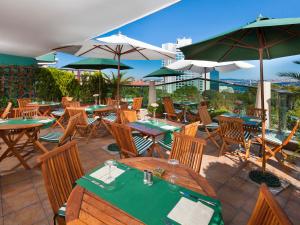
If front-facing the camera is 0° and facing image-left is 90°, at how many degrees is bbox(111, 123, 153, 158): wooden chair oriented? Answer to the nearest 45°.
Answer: approximately 225°

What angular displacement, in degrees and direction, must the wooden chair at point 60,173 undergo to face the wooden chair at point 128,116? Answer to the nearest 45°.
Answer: approximately 90° to its left

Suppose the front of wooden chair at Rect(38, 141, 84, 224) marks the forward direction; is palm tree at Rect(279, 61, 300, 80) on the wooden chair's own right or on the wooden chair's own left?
on the wooden chair's own left

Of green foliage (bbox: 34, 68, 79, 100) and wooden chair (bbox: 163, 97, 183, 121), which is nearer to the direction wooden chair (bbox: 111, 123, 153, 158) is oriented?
the wooden chair

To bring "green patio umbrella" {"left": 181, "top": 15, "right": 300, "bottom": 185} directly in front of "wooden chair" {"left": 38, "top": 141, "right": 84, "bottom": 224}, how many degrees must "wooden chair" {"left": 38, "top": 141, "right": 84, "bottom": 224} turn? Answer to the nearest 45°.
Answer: approximately 45° to its left

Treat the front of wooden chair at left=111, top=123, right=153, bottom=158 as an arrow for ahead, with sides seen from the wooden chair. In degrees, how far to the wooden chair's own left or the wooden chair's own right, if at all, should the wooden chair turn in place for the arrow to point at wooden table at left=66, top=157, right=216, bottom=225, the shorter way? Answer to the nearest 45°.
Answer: approximately 135° to the wooden chair's own right

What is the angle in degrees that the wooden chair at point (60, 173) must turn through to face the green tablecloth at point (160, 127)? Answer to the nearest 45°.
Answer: approximately 90° to its left

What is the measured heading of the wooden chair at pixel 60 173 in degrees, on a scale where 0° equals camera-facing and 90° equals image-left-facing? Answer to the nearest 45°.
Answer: approximately 315°

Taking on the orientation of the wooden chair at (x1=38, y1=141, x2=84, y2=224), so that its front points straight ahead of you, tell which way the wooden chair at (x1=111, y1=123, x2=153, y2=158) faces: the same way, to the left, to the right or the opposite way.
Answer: to the left
